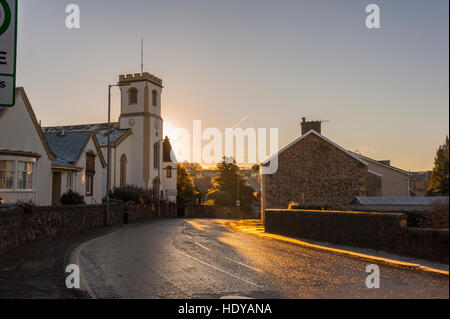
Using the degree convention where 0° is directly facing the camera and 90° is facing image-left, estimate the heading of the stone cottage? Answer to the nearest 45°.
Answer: approximately 90°

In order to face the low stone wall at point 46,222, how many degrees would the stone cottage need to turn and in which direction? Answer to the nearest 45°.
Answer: approximately 45° to its left

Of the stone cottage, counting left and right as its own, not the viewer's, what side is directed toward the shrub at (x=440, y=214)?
left

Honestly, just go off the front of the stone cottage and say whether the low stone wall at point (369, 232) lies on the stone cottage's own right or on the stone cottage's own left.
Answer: on the stone cottage's own left

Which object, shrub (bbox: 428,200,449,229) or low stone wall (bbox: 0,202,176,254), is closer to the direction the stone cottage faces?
the low stone wall

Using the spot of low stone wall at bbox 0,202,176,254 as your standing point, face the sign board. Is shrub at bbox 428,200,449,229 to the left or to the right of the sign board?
left
